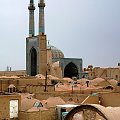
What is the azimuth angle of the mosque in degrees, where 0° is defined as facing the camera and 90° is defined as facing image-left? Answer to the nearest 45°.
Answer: approximately 45°

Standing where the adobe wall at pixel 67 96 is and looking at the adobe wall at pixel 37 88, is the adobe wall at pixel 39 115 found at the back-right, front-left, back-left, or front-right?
back-left

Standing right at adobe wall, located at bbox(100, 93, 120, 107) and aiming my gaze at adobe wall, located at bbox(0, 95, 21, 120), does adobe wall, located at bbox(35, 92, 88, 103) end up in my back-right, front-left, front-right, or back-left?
front-right

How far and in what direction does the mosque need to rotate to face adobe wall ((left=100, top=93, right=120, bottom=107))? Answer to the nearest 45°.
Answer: approximately 45° to its left

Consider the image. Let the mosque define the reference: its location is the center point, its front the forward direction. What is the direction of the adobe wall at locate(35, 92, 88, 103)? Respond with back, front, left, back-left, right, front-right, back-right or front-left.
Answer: front-left

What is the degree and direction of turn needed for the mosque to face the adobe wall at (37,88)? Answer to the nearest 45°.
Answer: approximately 45° to its left
